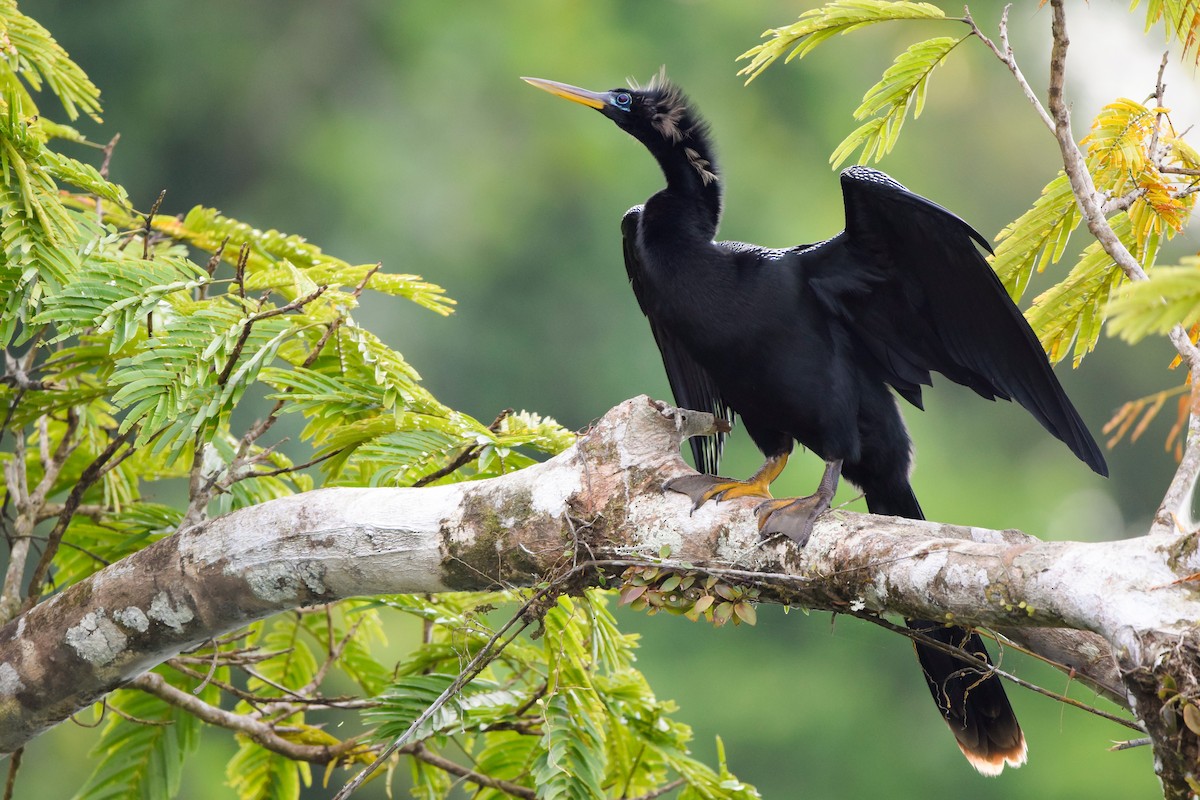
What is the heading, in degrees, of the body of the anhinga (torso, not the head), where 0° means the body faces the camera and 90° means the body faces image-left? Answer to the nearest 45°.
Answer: approximately 45°
